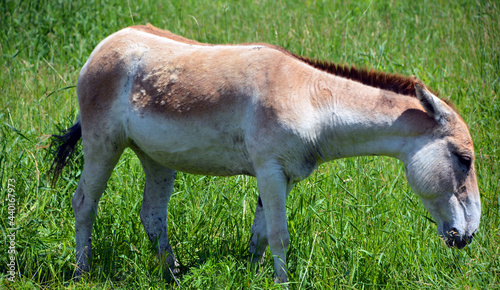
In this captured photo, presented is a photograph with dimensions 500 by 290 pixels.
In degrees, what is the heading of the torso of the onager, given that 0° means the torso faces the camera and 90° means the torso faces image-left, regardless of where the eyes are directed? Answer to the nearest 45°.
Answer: approximately 270°
